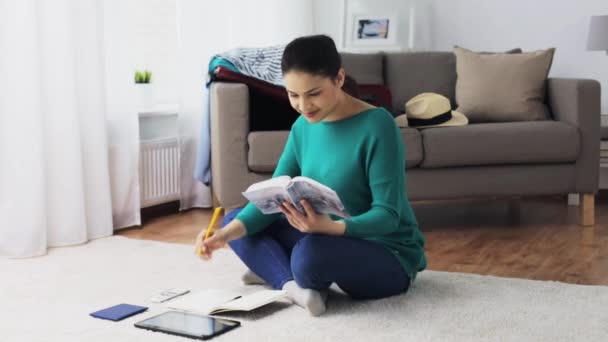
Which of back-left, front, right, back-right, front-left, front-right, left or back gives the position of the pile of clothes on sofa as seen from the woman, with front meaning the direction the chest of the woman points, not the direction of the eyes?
back-right

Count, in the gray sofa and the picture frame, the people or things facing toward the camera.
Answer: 2

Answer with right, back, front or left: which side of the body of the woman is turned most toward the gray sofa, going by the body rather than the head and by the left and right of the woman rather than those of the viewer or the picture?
back

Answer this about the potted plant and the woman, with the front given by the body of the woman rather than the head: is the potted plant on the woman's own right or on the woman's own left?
on the woman's own right

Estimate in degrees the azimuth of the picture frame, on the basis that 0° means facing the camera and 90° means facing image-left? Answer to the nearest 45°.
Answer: approximately 0°

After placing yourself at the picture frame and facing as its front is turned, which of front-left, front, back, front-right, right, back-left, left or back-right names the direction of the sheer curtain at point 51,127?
front-right

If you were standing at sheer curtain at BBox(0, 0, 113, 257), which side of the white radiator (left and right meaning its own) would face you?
right

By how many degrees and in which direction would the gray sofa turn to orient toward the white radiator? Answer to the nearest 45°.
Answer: approximately 90° to its right
